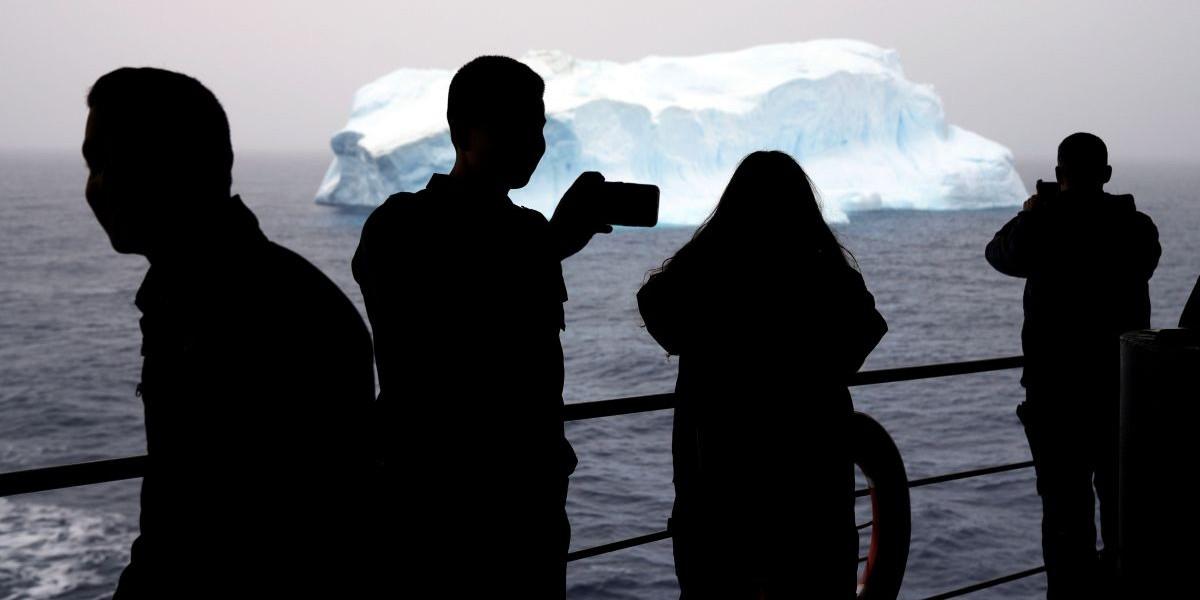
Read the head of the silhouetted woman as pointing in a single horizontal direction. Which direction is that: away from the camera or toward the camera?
away from the camera

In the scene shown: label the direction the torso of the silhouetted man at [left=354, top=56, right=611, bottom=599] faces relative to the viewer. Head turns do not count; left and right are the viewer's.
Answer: facing away from the viewer and to the right of the viewer

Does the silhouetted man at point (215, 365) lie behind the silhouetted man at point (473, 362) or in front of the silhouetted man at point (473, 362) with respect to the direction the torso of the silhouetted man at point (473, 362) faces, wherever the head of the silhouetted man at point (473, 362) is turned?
behind

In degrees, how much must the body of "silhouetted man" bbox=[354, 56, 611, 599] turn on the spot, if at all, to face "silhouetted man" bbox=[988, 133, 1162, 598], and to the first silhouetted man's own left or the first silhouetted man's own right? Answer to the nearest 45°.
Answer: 0° — they already face them

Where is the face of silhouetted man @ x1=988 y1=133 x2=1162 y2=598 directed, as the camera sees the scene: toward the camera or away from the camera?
away from the camera
